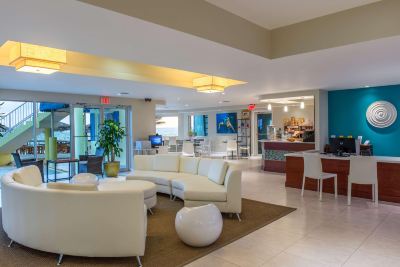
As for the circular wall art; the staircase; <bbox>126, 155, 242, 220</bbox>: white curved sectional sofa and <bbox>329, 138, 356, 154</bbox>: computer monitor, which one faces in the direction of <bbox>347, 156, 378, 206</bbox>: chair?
the circular wall art

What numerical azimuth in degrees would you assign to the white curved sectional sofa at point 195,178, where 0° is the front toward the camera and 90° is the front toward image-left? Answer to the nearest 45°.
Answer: approximately 45°

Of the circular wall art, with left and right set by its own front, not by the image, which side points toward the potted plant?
right

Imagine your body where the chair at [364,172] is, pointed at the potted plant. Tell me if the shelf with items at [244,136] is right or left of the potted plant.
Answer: right

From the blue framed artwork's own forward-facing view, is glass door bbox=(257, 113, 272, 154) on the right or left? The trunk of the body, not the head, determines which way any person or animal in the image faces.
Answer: on its left

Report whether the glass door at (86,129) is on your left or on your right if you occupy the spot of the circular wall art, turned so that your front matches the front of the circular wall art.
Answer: on your right

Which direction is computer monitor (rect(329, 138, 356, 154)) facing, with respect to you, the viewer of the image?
facing away from the viewer
